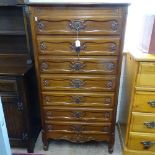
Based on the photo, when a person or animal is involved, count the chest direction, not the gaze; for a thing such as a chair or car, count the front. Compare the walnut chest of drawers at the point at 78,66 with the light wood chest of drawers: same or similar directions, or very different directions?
same or similar directions

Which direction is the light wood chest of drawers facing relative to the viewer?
toward the camera

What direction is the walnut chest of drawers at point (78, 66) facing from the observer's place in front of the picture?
facing the viewer

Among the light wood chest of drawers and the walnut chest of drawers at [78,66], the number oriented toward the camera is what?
2
